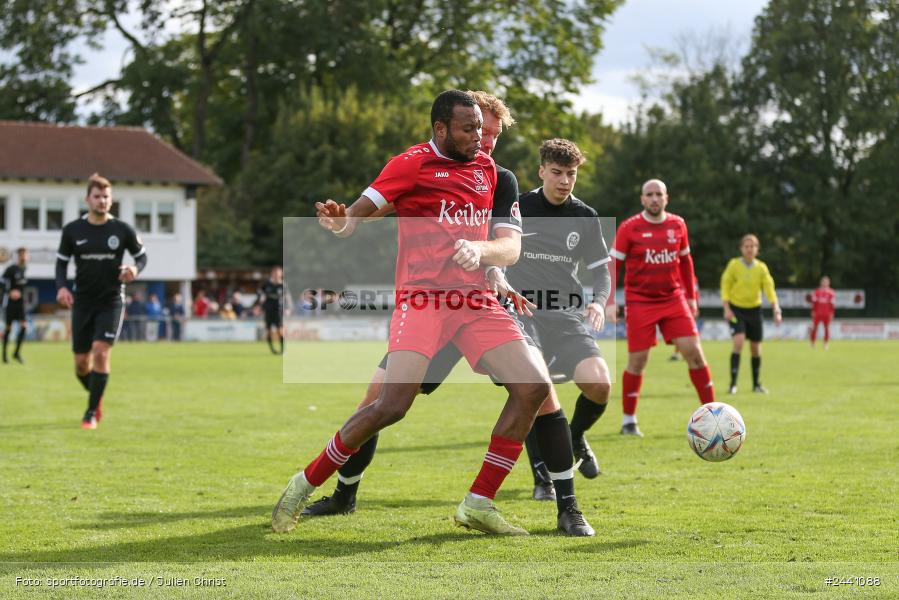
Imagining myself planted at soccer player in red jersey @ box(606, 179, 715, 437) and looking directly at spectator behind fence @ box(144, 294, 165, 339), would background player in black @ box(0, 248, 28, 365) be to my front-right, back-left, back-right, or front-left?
front-left

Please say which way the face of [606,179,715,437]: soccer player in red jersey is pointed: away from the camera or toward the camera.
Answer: toward the camera

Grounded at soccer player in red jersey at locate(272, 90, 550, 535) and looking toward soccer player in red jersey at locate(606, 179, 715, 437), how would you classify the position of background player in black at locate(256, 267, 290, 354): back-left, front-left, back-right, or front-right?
front-left

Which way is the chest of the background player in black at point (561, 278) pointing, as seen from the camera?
toward the camera

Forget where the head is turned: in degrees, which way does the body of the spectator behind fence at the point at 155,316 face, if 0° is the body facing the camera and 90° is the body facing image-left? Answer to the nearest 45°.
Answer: approximately 0°

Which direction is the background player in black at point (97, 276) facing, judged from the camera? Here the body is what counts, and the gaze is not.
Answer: toward the camera

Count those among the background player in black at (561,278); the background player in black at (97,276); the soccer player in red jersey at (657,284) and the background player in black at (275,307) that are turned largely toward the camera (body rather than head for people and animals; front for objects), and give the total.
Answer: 4

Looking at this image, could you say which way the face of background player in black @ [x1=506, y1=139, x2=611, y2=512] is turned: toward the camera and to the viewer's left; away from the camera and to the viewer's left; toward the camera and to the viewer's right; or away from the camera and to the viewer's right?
toward the camera and to the viewer's right

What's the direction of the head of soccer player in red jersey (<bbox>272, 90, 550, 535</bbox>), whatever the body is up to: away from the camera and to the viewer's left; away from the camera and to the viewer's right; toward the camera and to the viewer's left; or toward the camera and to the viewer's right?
toward the camera and to the viewer's right

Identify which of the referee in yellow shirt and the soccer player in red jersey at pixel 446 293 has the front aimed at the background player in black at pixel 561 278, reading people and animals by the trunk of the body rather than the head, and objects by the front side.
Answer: the referee in yellow shirt

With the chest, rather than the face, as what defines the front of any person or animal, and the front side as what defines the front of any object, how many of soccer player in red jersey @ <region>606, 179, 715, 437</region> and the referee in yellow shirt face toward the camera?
2

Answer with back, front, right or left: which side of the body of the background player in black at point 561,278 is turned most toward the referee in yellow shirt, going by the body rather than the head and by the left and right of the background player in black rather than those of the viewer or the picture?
back

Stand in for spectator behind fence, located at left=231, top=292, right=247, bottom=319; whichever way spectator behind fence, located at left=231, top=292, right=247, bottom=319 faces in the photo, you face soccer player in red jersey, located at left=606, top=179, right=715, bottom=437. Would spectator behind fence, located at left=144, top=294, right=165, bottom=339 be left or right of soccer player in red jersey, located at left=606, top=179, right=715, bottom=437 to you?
right

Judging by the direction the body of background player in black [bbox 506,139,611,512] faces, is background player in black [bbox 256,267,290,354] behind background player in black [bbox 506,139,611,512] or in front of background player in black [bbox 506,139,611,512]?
behind

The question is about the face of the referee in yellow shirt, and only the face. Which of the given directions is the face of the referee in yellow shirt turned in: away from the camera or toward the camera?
toward the camera

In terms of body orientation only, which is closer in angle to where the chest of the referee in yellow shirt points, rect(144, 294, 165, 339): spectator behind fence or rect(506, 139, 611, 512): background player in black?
the background player in black

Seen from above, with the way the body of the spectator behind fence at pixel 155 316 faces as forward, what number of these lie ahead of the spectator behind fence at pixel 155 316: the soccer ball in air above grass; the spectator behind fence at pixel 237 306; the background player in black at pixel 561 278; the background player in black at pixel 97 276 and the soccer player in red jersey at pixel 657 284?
4
